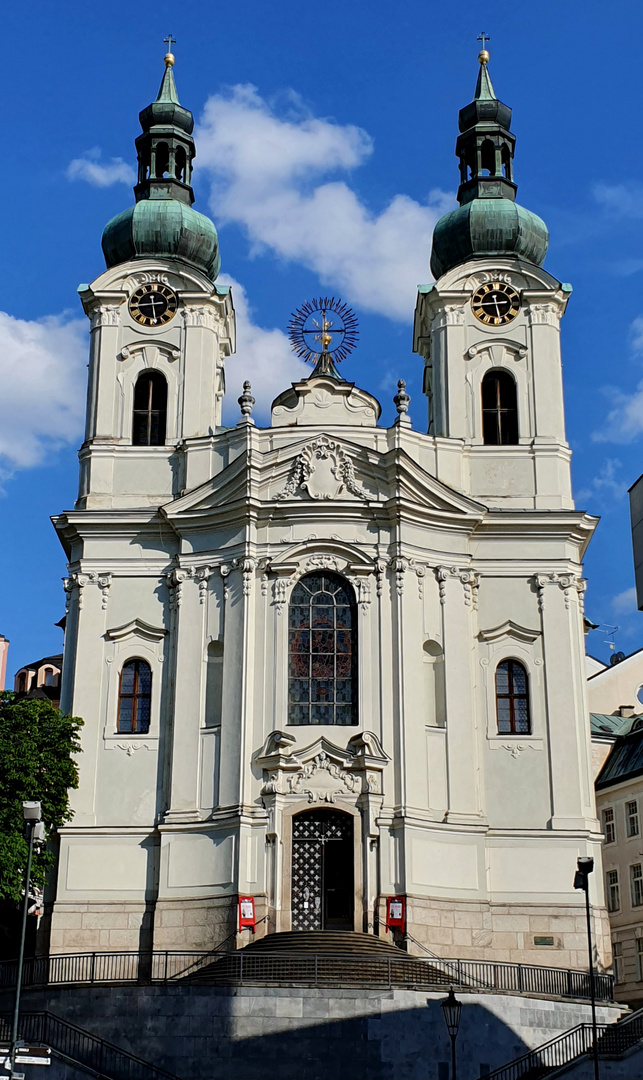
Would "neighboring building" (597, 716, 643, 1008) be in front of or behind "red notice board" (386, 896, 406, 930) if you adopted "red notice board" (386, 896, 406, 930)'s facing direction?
behind

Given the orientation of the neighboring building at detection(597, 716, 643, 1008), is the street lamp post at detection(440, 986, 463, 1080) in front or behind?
in front

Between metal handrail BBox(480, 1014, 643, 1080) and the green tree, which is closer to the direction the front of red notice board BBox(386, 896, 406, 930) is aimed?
the metal handrail

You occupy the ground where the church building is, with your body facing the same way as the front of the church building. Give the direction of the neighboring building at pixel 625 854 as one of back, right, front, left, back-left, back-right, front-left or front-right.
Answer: back-left

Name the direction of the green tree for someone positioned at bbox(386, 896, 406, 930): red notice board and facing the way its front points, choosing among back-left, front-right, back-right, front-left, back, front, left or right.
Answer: right

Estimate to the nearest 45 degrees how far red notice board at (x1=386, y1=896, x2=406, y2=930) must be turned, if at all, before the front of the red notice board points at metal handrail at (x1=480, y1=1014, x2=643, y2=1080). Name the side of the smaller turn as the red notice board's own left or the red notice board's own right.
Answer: approximately 45° to the red notice board's own left

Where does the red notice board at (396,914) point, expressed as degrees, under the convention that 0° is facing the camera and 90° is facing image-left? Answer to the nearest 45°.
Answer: approximately 0°
